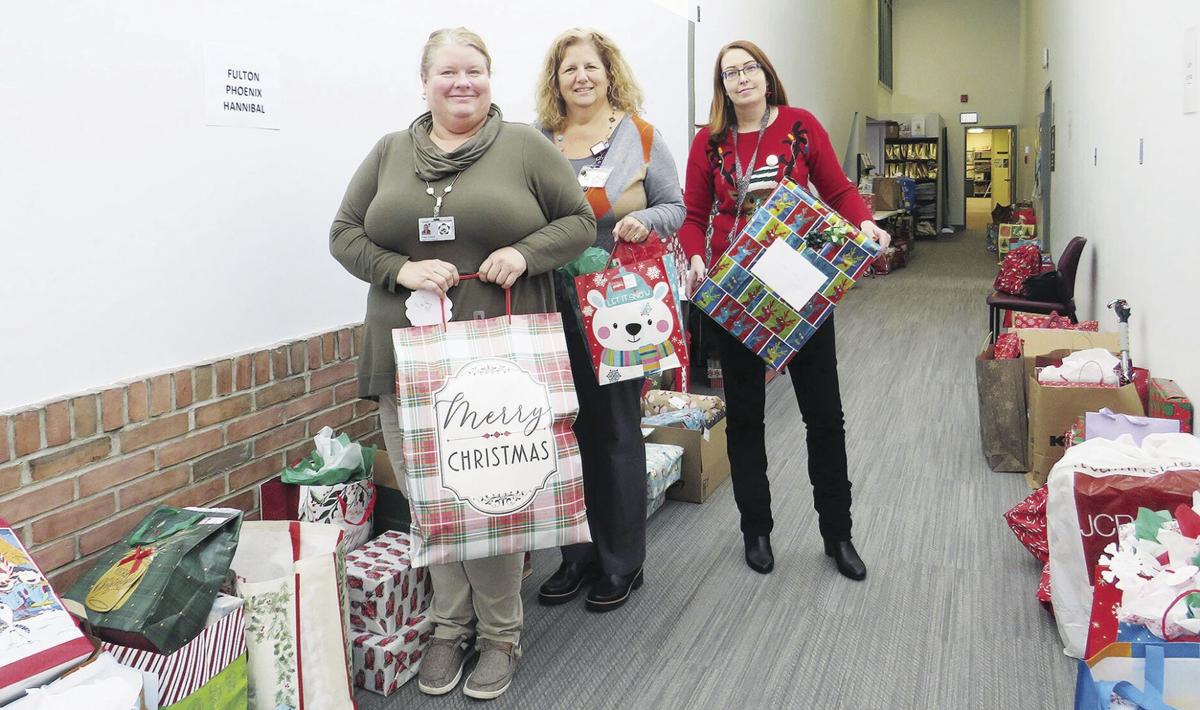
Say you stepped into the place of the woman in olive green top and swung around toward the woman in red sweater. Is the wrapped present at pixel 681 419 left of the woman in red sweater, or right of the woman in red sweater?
left

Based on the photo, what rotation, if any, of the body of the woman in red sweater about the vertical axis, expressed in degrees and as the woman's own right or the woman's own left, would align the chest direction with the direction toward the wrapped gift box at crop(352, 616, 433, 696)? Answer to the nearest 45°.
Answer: approximately 45° to the woman's own right

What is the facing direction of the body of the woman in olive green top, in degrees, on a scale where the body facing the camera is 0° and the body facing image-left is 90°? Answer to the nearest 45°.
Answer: approximately 0°

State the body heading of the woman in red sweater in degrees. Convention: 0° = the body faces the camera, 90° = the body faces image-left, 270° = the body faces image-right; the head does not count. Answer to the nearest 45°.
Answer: approximately 0°

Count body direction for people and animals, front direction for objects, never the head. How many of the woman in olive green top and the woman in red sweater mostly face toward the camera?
2

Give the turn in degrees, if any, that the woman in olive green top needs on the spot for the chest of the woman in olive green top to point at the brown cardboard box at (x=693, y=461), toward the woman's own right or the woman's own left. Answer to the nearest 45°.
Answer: approximately 135° to the woman's own left

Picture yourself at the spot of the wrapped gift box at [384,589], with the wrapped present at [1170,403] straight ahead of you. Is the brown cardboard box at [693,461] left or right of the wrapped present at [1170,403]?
left

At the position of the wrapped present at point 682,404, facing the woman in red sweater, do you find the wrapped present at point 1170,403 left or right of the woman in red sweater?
left

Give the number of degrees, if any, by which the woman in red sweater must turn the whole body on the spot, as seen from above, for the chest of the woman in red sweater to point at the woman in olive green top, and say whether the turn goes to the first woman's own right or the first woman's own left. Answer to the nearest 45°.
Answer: approximately 45° to the first woman's own right

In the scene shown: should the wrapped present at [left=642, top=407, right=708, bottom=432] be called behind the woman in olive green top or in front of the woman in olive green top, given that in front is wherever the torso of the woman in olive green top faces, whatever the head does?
behind
